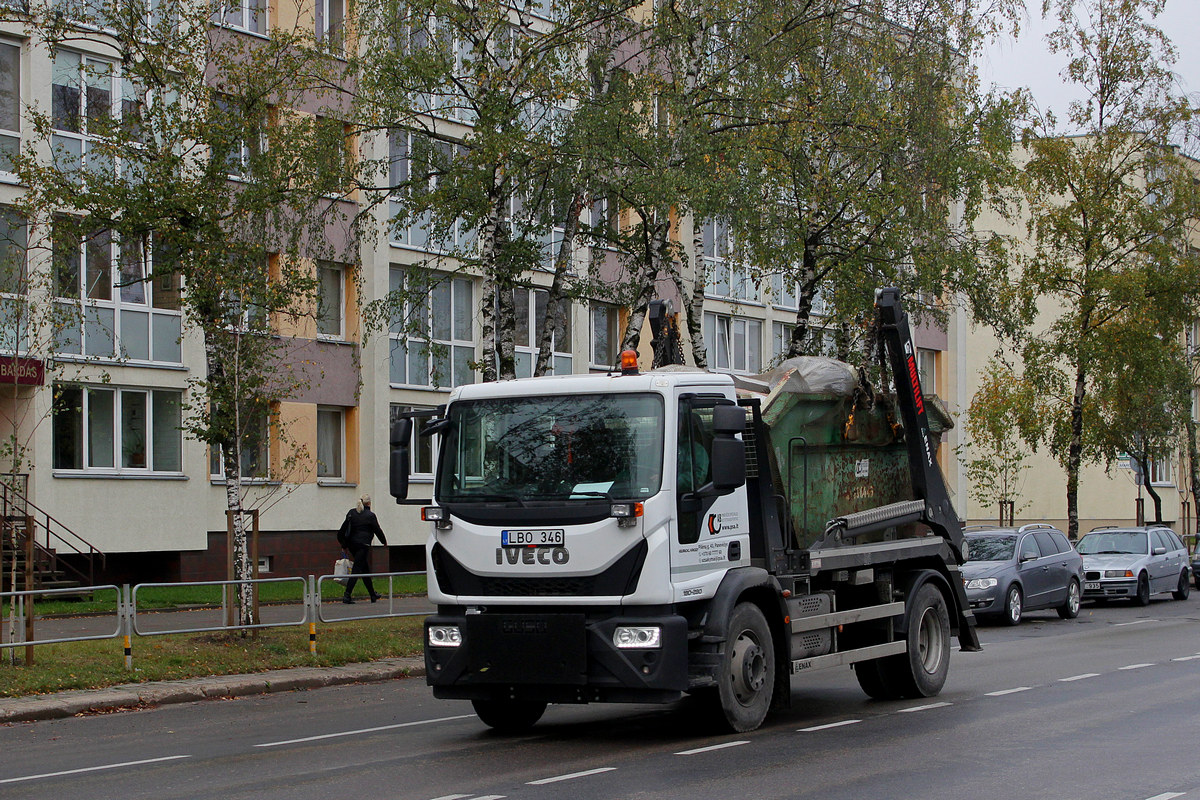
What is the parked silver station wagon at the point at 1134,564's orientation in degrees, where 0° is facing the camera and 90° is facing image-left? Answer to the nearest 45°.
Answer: approximately 45°

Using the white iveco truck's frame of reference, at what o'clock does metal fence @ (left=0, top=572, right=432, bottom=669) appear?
The metal fence is roughly at 3 o'clock from the white iveco truck.

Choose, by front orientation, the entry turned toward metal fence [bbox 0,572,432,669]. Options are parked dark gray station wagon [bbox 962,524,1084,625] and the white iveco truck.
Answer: the parked dark gray station wagon

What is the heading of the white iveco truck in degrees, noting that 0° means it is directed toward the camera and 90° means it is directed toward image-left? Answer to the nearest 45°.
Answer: approximately 45°

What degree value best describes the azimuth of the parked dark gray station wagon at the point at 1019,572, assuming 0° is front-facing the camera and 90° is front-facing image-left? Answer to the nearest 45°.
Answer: approximately 45°

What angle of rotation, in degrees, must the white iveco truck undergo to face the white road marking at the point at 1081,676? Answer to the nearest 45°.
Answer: approximately 180°

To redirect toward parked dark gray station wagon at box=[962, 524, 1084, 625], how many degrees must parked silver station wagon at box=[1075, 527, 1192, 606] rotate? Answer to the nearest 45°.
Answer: approximately 45° to its left
